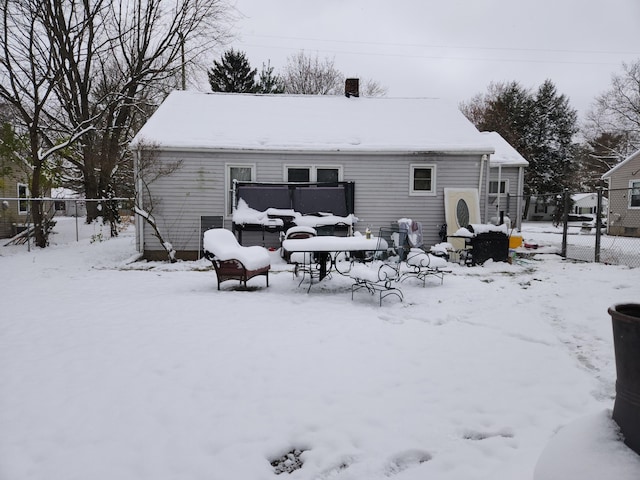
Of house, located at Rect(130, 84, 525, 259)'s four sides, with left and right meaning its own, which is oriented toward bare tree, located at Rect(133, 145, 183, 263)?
left

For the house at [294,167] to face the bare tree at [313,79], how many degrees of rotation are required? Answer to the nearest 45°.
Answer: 0° — it already faces it

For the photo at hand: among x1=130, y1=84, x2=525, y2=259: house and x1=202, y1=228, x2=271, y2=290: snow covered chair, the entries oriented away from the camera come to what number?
1

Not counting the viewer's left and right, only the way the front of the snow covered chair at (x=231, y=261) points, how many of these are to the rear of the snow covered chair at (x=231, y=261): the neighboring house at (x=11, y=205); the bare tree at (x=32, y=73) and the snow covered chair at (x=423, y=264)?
2

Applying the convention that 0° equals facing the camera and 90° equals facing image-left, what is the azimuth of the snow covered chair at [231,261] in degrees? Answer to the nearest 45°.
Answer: approximately 315°

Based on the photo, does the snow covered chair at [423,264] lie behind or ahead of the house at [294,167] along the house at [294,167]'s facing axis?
behind

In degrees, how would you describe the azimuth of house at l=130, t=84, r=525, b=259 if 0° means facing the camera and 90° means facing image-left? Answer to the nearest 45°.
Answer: approximately 180°

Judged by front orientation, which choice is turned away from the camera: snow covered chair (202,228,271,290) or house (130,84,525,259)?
the house
